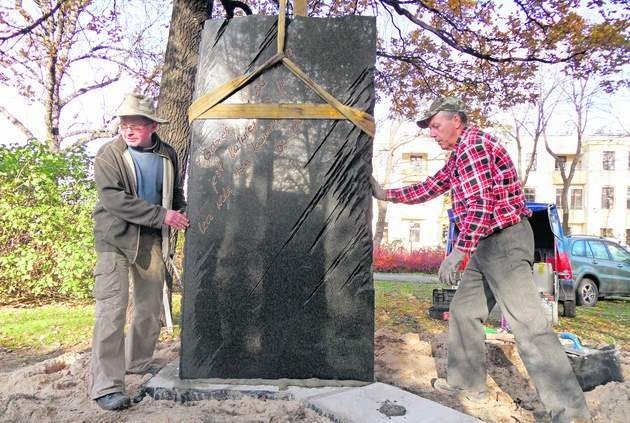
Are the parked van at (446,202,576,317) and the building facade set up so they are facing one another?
yes

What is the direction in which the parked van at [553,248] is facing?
away from the camera

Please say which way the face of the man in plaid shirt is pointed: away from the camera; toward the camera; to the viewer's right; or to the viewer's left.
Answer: to the viewer's left

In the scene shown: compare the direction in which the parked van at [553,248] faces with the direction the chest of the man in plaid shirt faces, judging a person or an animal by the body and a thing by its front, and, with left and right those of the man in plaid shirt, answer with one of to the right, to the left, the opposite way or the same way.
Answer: to the right

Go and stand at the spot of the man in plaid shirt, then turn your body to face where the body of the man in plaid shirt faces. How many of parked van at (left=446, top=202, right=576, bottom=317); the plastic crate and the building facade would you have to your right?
3

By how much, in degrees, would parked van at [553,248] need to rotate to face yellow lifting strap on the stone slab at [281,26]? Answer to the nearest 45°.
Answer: approximately 180°

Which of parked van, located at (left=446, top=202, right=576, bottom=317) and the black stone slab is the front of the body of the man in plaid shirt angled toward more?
the black stone slab

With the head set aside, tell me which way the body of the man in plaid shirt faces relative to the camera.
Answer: to the viewer's left
